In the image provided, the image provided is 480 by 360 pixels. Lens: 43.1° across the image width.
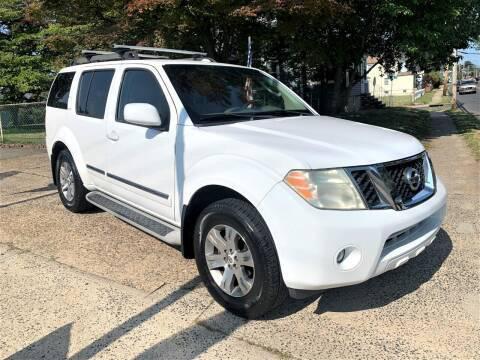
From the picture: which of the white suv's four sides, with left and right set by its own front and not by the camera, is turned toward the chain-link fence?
back

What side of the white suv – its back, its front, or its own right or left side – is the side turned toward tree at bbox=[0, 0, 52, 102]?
back

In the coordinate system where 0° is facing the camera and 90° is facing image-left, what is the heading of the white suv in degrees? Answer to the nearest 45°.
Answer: approximately 315°
